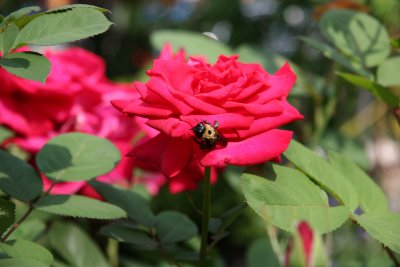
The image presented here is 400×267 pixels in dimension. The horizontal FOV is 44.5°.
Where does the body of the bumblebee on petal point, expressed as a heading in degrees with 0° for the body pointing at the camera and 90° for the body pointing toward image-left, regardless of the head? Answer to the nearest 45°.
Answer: approximately 90°
